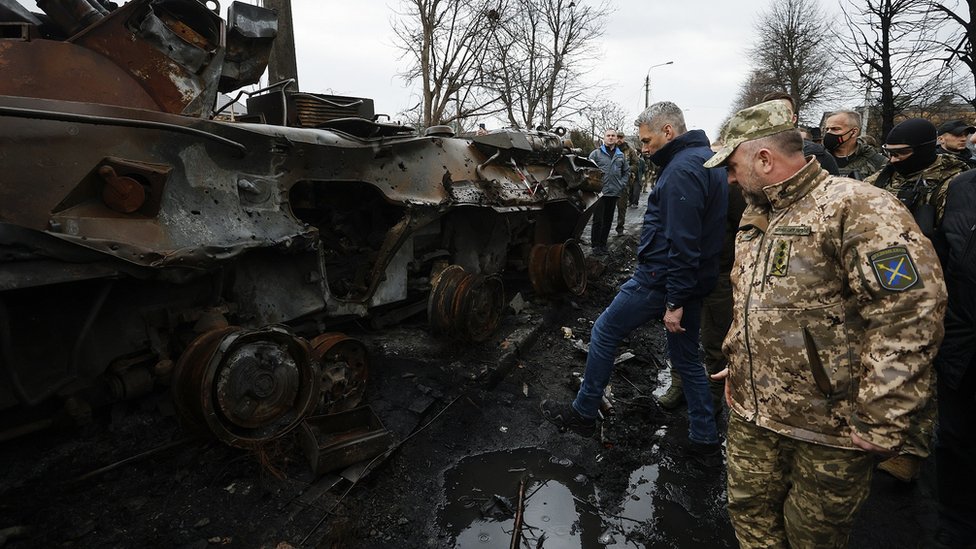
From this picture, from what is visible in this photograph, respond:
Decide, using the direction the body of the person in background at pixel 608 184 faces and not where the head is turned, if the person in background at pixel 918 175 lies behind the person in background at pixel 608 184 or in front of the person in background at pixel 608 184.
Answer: in front

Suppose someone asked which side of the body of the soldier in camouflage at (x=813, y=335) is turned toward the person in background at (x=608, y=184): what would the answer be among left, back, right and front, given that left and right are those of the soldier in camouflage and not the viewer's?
right

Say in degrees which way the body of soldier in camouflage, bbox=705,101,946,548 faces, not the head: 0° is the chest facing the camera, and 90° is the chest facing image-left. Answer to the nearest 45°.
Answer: approximately 45°

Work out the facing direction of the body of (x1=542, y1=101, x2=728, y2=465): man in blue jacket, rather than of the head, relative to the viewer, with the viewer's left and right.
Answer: facing to the left of the viewer

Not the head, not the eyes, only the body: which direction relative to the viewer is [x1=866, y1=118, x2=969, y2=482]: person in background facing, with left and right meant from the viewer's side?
facing the viewer and to the left of the viewer

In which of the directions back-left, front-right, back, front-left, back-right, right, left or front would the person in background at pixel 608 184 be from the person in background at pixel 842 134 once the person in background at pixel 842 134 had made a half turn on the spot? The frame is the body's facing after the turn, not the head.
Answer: left

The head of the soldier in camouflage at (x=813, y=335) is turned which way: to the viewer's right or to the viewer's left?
to the viewer's left

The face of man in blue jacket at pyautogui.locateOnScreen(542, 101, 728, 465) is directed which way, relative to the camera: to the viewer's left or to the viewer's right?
to the viewer's left

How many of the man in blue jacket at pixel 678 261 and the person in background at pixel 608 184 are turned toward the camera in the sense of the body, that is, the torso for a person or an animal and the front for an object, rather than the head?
1

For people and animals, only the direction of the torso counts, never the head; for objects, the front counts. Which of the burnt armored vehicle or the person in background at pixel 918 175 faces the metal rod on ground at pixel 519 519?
the person in background

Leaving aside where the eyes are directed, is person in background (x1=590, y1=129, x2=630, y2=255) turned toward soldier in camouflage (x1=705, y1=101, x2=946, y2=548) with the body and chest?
yes

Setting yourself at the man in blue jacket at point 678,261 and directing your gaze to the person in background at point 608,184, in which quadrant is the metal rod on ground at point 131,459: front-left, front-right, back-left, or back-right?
back-left

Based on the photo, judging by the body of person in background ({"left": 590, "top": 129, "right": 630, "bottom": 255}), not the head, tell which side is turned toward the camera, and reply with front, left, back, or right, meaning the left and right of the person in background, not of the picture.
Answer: front

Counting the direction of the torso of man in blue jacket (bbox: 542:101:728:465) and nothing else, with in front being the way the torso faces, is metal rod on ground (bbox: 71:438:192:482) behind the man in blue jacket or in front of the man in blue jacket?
in front

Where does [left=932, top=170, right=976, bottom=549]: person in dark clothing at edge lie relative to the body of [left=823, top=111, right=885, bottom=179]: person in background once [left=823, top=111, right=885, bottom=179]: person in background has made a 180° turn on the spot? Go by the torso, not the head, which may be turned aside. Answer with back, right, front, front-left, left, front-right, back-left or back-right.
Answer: back-right
